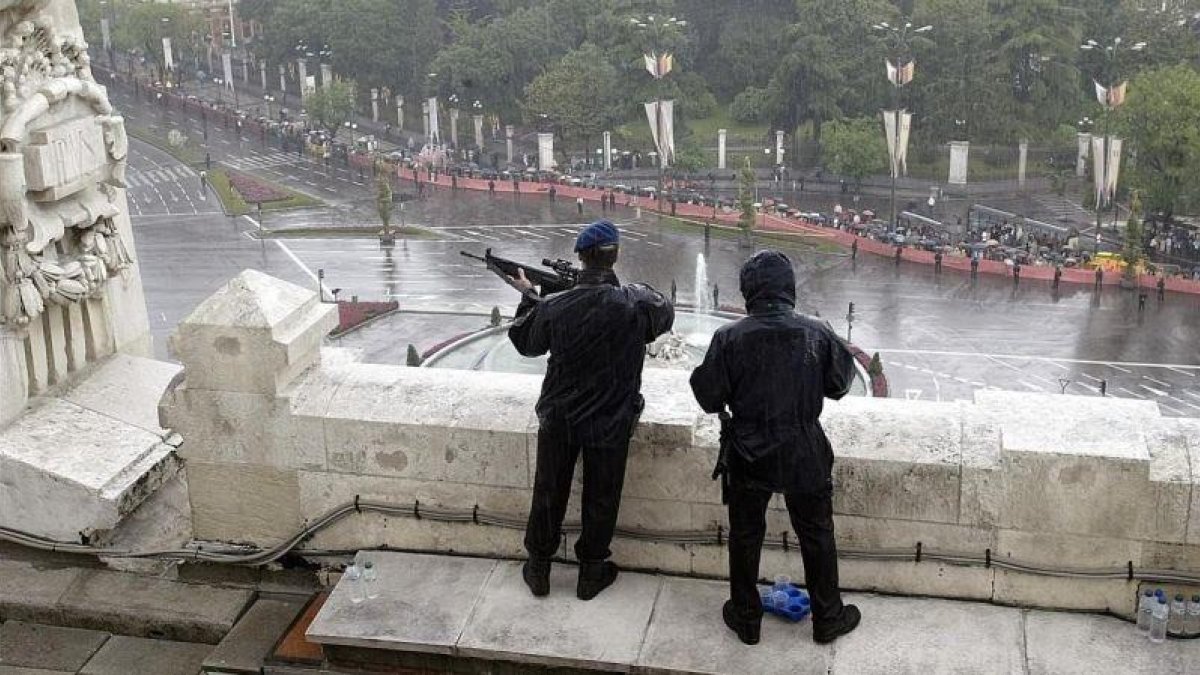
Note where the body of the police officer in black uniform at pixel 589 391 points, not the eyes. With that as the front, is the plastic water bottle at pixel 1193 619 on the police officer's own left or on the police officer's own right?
on the police officer's own right

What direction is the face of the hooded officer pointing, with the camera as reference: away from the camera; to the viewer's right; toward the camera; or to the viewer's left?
away from the camera

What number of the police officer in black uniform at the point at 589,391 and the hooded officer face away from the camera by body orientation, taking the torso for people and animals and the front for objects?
2

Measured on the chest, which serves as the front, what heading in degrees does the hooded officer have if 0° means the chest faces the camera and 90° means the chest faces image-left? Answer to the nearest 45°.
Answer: approximately 180°

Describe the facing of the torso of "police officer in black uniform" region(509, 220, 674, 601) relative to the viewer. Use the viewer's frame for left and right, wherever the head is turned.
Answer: facing away from the viewer

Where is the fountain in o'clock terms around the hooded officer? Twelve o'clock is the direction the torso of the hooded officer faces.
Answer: The fountain is roughly at 12 o'clock from the hooded officer.

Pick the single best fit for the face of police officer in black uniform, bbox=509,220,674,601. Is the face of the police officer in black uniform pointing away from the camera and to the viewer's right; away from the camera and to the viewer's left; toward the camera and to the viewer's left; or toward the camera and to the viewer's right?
away from the camera and to the viewer's left

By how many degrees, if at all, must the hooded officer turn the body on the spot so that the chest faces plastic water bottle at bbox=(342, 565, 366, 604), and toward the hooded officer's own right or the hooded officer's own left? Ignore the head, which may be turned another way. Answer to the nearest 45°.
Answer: approximately 90° to the hooded officer's own left

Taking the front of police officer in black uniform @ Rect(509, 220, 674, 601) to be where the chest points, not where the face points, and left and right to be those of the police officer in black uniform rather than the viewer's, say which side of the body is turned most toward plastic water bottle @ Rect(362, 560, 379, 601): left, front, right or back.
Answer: left

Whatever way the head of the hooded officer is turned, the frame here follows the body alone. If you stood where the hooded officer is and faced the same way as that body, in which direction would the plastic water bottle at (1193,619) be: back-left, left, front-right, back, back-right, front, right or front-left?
right

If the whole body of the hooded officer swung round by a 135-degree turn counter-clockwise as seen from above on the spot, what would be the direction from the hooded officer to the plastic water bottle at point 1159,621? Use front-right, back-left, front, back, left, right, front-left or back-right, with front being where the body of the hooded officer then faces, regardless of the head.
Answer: back-left

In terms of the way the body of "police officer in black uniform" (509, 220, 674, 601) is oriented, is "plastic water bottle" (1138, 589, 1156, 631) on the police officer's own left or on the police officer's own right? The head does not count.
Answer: on the police officer's own right
